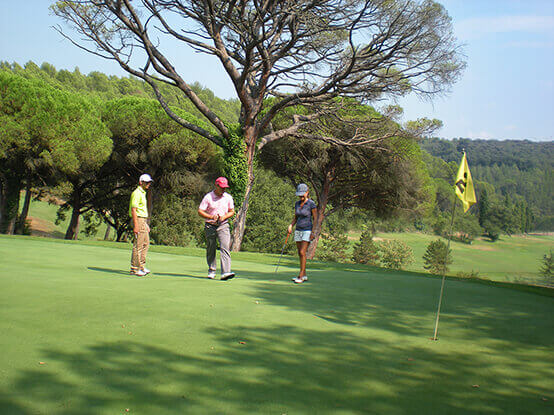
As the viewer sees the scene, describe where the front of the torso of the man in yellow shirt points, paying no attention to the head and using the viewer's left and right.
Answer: facing to the right of the viewer

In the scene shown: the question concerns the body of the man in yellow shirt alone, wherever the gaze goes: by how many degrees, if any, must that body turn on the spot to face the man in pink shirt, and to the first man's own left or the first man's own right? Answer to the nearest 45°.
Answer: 0° — they already face them

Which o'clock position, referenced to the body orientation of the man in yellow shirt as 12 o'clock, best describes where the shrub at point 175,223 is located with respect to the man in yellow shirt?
The shrub is roughly at 9 o'clock from the man in yellow shirt.

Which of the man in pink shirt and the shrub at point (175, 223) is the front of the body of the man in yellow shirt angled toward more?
the man in pink shirt
